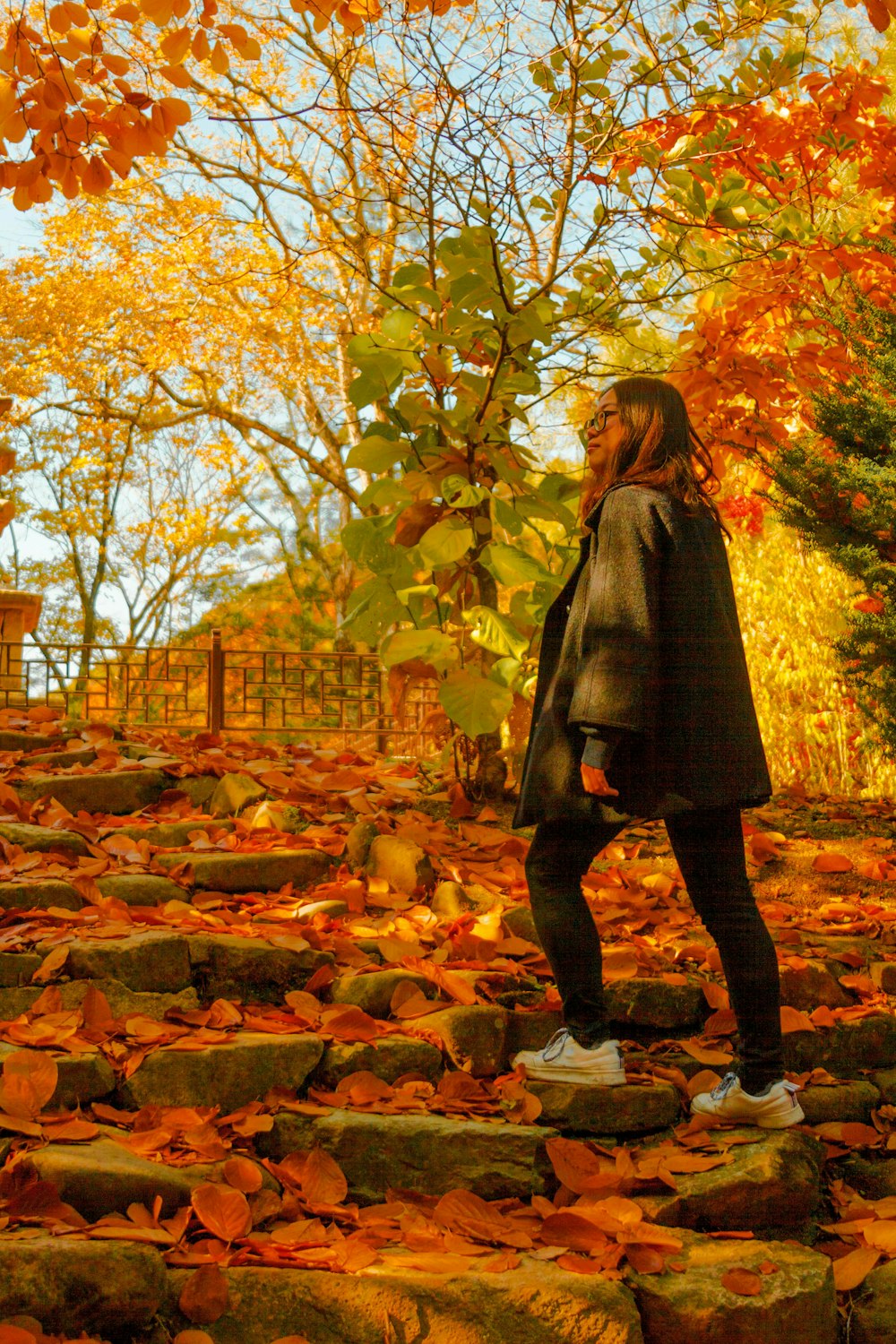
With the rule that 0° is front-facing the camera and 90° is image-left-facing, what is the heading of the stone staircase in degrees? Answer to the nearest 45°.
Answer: approximately 0°

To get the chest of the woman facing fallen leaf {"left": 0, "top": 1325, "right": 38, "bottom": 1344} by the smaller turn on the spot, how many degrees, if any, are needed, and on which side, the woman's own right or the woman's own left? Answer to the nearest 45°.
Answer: approximately 45° to the woman's own left

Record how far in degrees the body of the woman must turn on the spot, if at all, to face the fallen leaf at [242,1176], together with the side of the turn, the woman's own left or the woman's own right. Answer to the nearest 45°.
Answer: approximately 45° to the woman's own left

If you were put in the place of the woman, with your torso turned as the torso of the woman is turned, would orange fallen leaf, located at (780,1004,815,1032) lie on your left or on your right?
on your right

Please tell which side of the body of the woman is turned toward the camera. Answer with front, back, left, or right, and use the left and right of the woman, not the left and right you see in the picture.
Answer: left

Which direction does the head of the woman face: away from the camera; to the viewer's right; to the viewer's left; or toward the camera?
to the viewer's left

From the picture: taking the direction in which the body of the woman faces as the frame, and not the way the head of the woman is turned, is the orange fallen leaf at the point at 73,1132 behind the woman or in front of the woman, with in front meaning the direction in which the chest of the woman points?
in front
